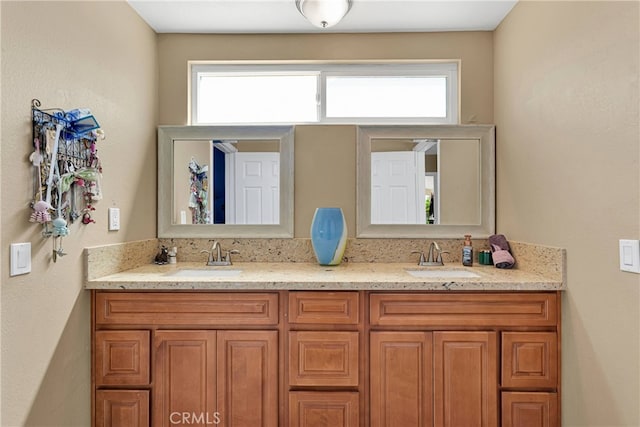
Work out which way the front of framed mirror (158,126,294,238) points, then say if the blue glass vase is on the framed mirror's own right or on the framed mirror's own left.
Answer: on the framed mirror's own left

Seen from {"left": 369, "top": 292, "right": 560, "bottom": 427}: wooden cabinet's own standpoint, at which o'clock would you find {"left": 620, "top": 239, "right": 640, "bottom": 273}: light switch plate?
The light switch plate is roughly at 10 o'clock from the wooden cabinet.

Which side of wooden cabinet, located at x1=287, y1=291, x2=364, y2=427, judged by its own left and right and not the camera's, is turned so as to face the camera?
front

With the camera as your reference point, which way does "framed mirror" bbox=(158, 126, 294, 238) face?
facing the viewer

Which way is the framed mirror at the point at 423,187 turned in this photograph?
toward the camera

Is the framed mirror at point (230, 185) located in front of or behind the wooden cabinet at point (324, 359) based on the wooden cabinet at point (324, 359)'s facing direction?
behind

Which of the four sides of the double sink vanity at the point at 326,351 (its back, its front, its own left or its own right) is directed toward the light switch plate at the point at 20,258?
right

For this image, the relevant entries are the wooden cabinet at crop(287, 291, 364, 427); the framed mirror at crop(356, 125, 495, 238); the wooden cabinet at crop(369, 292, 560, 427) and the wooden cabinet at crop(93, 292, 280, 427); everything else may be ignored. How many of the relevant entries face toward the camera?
4

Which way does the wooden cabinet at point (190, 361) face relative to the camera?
toward the camera

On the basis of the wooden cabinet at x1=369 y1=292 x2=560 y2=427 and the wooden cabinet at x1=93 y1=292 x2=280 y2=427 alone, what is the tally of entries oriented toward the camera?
2
